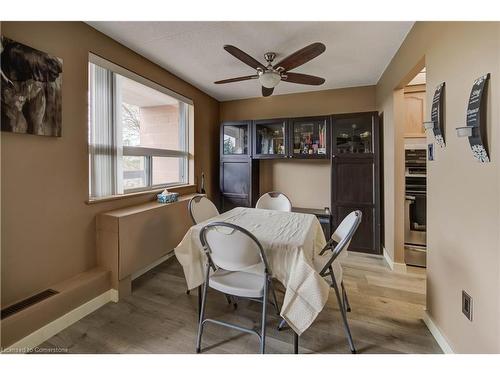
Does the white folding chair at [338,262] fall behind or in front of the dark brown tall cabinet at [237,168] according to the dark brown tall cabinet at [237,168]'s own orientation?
in front

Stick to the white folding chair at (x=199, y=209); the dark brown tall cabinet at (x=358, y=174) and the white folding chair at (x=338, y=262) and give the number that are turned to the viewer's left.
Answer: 1

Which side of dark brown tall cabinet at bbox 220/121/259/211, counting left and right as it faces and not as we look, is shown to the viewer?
front

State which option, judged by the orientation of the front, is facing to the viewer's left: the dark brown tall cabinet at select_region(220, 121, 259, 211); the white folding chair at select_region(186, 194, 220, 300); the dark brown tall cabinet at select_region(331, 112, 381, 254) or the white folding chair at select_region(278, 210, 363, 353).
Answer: the white folding chair at select_region(278, 210, 363, 353)

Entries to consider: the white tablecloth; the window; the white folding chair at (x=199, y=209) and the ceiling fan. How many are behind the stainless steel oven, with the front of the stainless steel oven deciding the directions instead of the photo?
0

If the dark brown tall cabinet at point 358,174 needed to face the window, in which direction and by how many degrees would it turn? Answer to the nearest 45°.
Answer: approximately 45° to its right

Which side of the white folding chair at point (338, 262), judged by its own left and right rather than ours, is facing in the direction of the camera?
left

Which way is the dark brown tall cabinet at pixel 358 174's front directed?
toward the camera

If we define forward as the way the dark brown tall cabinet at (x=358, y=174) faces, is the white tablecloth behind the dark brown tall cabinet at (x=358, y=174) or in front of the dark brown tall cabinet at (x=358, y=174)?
in front

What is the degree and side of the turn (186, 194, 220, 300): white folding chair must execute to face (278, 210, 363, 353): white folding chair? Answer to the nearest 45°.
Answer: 0° — it already faces it

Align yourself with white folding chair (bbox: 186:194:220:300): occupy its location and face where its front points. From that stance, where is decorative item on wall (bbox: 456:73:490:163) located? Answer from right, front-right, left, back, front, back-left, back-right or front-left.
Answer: front

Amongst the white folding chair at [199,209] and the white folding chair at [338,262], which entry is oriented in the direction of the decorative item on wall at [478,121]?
the white folding chair at [199,209]

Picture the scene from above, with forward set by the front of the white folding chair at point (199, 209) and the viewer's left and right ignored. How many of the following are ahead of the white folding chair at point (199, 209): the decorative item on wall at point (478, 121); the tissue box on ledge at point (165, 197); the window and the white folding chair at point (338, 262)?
2
